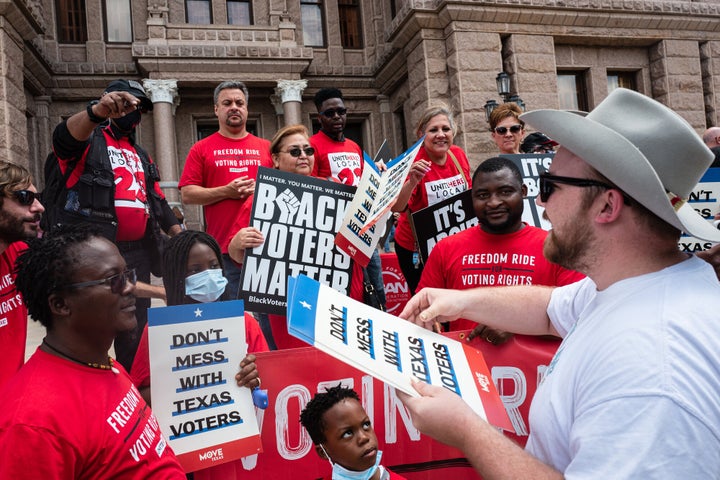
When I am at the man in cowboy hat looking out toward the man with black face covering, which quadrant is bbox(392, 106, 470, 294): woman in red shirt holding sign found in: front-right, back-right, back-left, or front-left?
front-right

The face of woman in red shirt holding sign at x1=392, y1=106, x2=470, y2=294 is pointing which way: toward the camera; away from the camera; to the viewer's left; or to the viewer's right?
toward the camera

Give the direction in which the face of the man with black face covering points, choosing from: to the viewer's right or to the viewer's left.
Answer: to the viewer's right

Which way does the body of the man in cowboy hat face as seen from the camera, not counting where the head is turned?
to the viewer's left

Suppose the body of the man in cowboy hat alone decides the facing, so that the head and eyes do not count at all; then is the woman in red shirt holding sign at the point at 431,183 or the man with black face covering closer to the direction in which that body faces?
the man with black face covering

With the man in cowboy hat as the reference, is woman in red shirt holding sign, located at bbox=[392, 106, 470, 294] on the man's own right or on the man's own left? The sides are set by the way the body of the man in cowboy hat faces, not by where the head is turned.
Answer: on the man's own right

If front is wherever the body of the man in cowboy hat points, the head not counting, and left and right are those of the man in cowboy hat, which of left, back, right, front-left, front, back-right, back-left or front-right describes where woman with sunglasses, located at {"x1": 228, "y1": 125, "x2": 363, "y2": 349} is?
front-right

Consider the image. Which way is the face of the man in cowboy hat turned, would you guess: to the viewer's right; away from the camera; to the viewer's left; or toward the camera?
to the viewer's left

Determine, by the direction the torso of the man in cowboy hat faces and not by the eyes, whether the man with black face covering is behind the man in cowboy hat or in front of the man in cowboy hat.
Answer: in front
